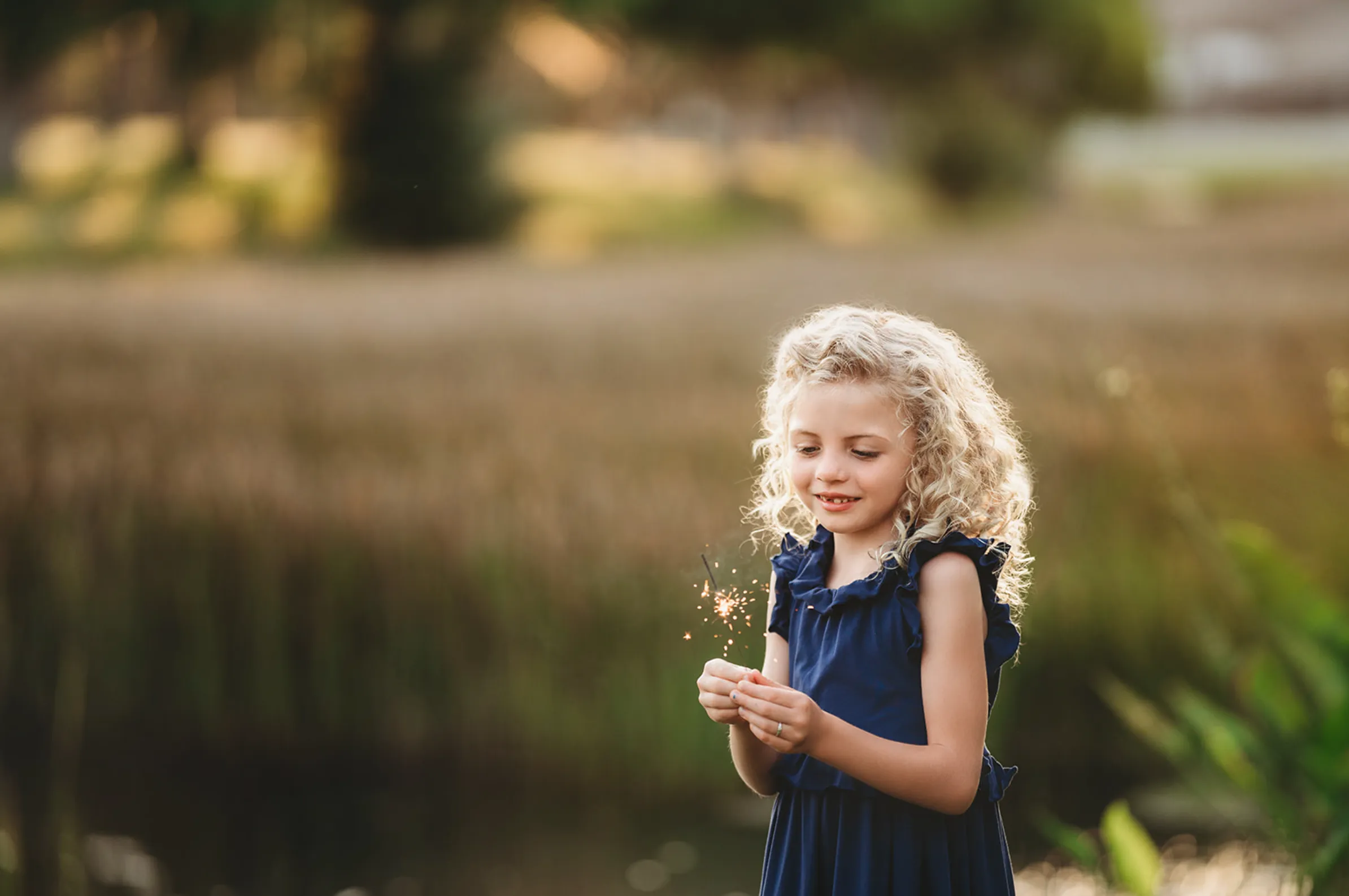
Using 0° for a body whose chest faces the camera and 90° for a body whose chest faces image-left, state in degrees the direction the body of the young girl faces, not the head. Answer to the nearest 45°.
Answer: approximately 45°

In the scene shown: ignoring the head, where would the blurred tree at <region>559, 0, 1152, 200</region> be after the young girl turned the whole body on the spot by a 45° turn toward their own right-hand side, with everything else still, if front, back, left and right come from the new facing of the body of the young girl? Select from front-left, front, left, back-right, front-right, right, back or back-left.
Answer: right

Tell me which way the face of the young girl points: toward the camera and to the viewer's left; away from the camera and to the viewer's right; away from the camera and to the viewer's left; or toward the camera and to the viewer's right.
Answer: toward the camera and to the viewer's left

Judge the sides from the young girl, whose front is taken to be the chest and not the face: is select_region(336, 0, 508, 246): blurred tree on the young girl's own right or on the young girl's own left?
on the young girl's own right

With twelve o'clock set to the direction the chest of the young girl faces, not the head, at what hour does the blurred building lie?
The blurred building is roughly at 5 o'clock from the young girl.
